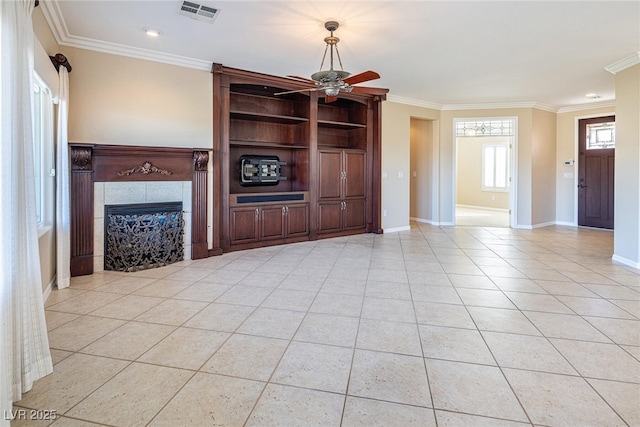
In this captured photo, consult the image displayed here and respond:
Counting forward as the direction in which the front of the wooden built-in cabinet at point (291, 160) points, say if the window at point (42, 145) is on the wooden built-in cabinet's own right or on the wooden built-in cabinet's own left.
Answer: on the wooden built-in cabinet's own right

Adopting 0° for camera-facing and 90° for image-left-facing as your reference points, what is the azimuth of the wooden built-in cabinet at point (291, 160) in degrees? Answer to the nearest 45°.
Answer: approximately 315°

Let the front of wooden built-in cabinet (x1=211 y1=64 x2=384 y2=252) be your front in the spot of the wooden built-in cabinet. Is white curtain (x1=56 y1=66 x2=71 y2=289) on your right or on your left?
on your right

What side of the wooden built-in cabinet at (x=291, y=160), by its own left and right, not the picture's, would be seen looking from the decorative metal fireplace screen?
right

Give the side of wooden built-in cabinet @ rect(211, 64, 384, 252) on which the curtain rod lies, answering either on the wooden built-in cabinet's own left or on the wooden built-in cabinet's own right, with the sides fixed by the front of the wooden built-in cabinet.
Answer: on the wooden built-in cabinet's own right

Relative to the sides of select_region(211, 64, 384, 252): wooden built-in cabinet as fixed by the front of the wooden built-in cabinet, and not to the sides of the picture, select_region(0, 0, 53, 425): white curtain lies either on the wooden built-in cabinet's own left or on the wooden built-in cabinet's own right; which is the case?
on the wooden built-in cabinet's own right

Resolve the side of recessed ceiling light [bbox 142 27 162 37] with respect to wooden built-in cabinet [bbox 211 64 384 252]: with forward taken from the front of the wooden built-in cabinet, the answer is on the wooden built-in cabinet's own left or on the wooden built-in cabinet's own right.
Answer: on the wooden built-in cabinet's own right
